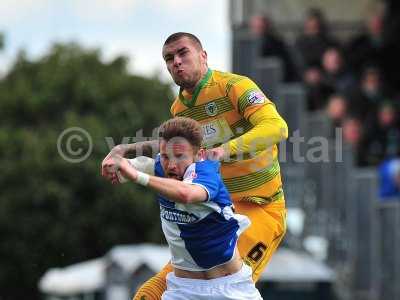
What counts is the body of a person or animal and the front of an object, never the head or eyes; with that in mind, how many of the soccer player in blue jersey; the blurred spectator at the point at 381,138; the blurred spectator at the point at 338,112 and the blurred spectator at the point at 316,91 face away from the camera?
0

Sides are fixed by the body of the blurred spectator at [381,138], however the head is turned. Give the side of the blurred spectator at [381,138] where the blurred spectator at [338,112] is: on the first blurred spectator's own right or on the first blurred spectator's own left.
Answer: on the first blurred spectator's own right

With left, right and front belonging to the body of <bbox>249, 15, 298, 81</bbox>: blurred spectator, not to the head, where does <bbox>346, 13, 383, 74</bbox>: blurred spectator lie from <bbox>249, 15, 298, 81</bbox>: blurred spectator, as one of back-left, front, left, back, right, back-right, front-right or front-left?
back-left

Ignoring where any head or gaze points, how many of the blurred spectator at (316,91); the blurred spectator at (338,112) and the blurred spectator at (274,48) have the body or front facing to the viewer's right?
0

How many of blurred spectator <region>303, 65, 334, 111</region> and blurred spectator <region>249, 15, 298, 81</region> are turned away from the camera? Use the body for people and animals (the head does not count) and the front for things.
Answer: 0

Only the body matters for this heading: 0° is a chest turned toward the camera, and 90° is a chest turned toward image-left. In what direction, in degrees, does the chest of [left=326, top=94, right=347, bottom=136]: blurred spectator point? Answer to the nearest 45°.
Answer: approximately 45°

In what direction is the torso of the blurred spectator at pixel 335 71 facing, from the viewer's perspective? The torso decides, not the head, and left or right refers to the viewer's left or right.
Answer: facing the viewer and to the left of the viewer

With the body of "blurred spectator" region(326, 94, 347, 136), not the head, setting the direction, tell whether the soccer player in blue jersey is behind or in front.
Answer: in front
